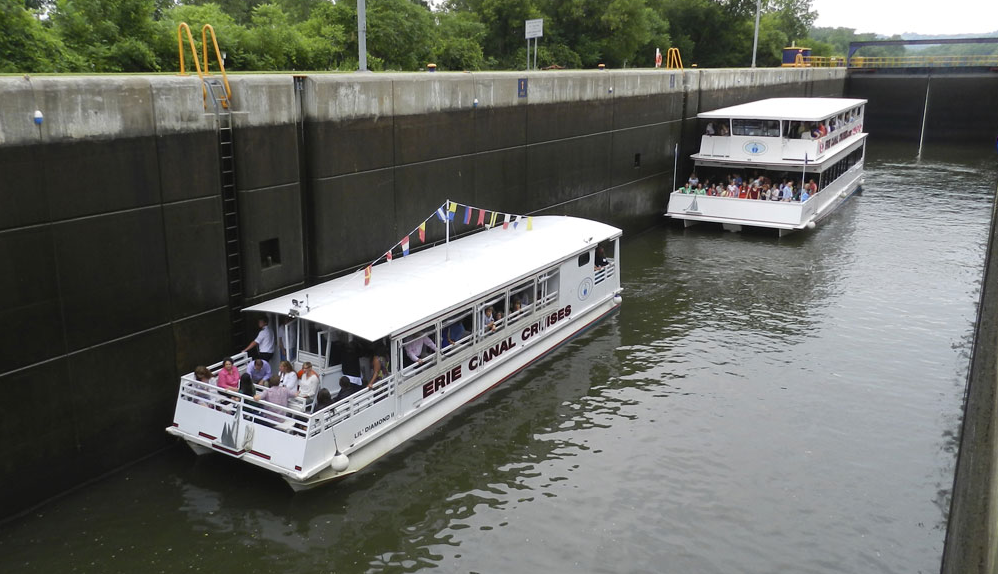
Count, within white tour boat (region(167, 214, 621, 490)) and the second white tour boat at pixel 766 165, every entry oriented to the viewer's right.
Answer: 0

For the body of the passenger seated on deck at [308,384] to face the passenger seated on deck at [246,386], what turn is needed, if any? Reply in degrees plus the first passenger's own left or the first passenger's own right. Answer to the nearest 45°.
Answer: approximately 45° to the first passenger's own right

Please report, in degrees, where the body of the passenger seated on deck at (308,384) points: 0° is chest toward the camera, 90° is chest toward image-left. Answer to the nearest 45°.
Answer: approximately 45°

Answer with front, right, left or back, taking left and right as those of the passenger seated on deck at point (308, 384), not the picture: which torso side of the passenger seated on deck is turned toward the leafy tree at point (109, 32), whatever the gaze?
right

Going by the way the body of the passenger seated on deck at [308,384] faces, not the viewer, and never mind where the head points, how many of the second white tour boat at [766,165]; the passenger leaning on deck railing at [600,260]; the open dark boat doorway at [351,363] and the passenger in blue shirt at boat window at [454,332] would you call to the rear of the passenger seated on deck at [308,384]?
4

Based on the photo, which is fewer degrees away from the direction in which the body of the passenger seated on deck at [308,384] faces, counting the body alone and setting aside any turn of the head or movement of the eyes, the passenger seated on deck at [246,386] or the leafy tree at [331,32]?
the passenger seated on deck

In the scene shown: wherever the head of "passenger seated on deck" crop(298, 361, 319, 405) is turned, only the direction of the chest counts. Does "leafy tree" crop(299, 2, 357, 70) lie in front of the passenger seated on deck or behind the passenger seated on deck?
behind
